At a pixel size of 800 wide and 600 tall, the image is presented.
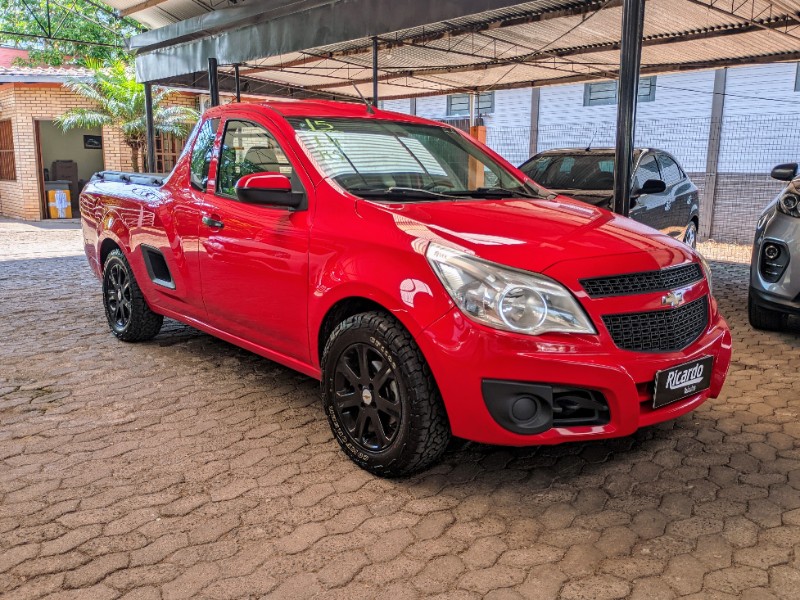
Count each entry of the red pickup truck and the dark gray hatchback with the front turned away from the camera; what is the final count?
0

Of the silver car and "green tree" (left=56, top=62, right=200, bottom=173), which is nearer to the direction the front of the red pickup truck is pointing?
the silver car

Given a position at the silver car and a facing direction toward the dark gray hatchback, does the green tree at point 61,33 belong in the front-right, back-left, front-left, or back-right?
front-left

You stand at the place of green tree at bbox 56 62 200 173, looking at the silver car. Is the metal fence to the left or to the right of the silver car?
left

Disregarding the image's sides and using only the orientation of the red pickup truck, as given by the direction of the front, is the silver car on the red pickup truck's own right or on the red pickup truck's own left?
on the red pickup truck's own left

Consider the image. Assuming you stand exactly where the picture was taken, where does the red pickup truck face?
facing the viewer and to the right of the viewer
